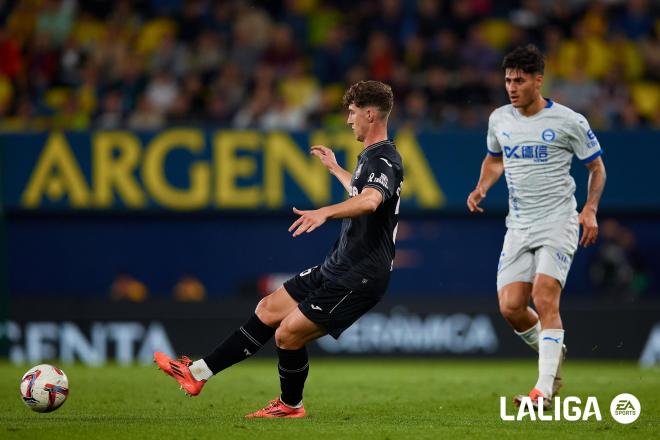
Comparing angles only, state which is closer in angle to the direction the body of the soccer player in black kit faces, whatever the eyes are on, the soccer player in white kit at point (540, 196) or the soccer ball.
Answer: the soccer ball

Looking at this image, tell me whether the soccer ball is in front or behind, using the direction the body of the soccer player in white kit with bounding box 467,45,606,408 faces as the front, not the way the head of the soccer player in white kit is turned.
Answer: in front

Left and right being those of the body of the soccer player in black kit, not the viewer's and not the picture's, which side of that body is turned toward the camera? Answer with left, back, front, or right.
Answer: left

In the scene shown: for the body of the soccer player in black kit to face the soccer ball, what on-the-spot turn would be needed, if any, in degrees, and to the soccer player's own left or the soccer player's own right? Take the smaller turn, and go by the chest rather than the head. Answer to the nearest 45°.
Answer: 0° — they already face it

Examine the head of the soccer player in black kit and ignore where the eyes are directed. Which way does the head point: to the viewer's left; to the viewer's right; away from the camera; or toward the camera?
to the viewer's left

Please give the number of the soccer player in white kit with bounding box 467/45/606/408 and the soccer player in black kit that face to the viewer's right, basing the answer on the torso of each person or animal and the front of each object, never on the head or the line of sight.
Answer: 0

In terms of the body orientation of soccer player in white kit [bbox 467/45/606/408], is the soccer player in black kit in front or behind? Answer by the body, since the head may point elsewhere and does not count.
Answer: in front

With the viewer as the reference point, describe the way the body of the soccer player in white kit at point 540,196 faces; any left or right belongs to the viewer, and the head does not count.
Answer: facing the viewer and to the left of the viewer

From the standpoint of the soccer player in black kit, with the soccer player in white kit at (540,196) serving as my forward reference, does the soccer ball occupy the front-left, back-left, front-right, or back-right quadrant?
back-left
